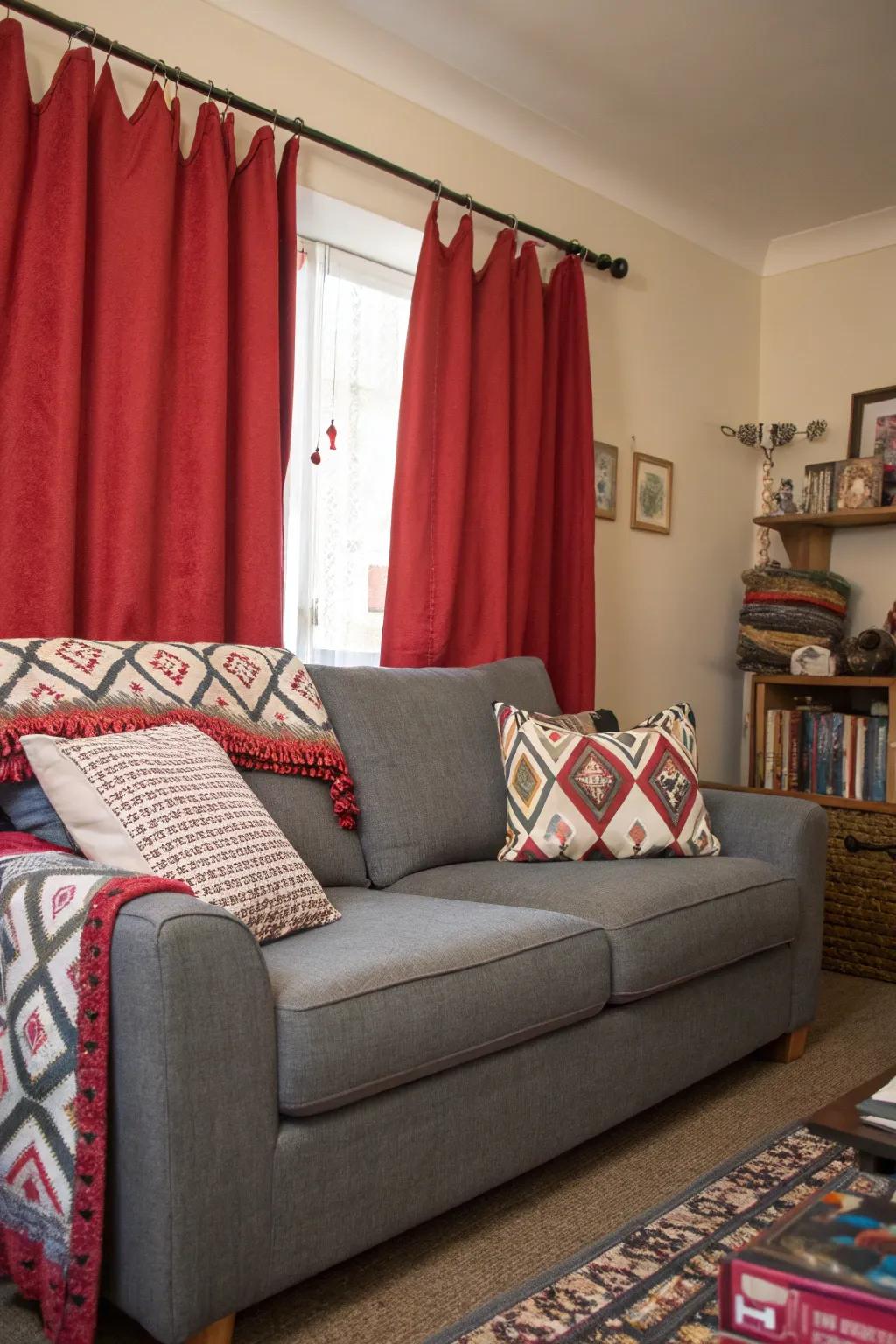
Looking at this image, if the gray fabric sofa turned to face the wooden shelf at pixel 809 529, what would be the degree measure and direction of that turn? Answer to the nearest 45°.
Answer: approximately 90° to its left

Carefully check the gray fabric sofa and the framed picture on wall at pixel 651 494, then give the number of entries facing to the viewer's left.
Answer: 0

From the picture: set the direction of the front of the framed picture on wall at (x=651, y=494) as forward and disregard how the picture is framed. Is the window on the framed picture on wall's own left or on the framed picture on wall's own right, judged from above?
on the framed picture on wall's own right

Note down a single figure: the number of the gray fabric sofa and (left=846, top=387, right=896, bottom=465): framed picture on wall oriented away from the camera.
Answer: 0

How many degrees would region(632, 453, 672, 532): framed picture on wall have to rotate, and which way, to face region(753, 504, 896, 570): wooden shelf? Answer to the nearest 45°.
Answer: approximately 90° to its left

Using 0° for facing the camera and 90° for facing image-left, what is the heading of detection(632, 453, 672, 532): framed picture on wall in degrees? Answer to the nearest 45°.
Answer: approximately 315°

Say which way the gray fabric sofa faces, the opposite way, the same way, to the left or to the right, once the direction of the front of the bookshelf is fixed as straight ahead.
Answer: to the left

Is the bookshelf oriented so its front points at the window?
yes

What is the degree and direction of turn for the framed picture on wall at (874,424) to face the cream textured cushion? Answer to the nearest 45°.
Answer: approximately 45° to its left

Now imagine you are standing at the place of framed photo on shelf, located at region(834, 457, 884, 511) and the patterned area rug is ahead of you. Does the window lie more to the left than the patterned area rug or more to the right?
right

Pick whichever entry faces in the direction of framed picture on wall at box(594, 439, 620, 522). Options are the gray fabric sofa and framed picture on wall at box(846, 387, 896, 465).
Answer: framed picture on wall at box(846, 387, 896, 465)

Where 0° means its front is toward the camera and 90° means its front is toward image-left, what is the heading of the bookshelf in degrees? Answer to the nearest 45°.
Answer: approximately 45°

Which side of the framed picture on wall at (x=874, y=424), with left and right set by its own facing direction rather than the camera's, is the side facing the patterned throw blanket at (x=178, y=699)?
front

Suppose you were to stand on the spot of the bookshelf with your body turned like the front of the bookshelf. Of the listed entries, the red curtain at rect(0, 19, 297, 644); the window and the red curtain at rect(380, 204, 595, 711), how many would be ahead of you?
3

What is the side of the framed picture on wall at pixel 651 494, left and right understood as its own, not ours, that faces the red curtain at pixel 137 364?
right

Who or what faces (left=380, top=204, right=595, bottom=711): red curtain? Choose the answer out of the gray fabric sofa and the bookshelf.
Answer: the bookshelf

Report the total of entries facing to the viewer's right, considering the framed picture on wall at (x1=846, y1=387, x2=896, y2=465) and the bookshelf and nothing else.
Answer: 0
